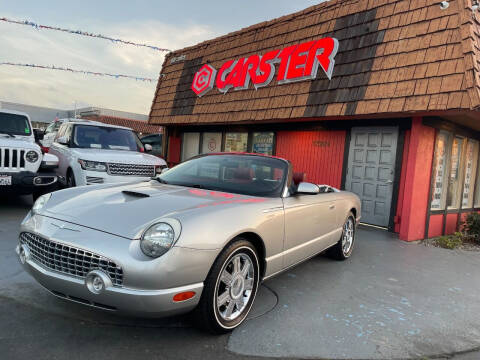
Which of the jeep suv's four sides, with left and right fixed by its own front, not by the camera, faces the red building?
left

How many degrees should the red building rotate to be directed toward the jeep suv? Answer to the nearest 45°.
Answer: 0° — it already faces it

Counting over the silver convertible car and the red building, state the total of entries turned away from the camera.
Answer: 0

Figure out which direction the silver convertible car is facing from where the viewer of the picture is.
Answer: facing the viewer and to the left of the viewer

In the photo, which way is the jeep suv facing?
toward the camera

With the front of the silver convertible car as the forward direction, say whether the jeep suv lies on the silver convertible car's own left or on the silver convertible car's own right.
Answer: on the silver convertible car's own right

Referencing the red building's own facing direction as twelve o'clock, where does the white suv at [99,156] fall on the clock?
The white suv is roughly at 1 o'clock from the red building.

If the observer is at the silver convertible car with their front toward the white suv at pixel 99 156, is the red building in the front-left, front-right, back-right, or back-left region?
front-right

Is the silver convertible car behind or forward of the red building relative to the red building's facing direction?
forward

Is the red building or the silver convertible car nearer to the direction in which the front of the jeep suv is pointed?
the silver convertible car

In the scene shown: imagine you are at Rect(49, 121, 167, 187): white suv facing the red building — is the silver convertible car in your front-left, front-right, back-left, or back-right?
front-right

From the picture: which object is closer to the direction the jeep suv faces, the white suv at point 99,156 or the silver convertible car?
the silver convertible car

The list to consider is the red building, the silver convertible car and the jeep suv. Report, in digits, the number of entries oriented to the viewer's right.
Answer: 0

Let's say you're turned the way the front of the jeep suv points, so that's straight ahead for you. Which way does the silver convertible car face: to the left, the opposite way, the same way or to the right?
to the right

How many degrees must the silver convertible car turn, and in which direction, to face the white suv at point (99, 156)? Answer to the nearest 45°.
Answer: approximately 135° to its right

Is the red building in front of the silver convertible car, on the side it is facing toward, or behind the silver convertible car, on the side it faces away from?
behind
